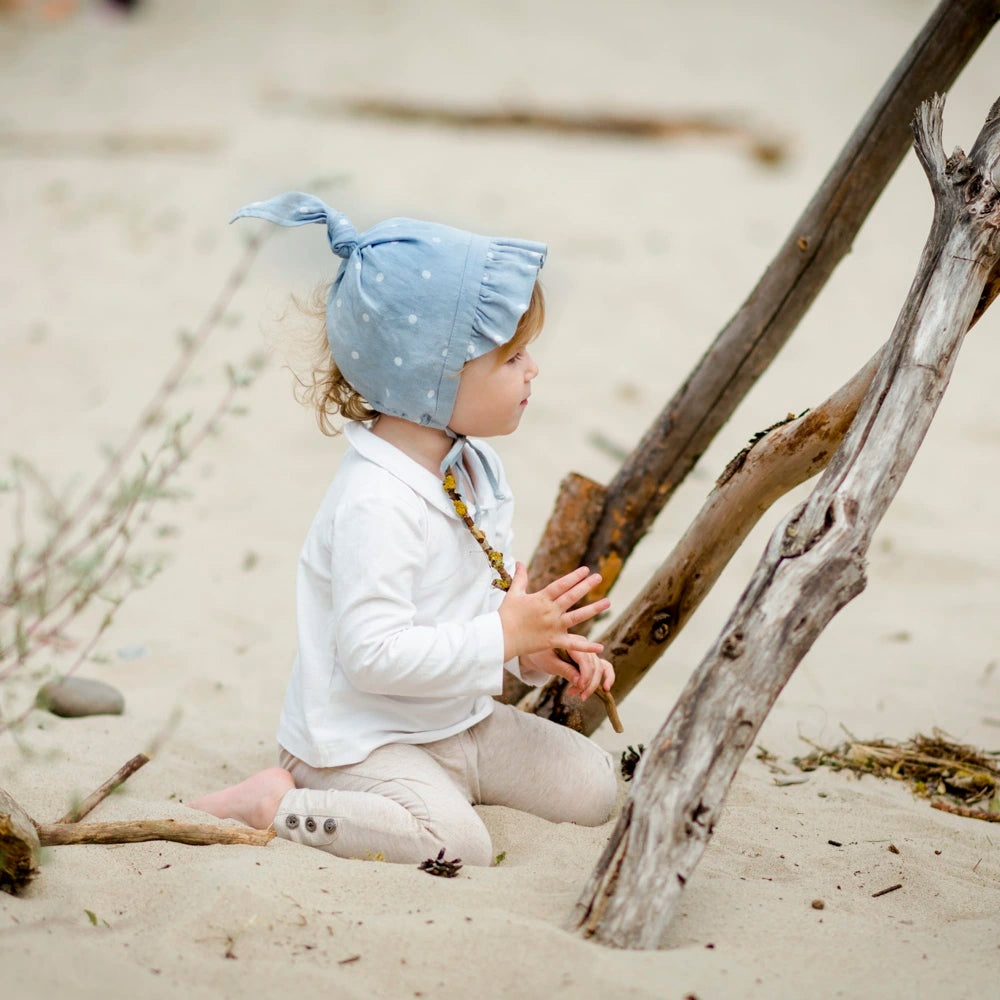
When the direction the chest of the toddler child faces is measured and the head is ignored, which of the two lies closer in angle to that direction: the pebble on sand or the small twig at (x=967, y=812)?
the small twig

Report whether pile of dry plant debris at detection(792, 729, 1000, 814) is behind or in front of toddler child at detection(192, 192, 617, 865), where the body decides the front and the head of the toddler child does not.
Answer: in front

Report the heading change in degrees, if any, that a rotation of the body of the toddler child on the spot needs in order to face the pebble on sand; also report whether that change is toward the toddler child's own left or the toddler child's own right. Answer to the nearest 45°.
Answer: approximately 135° to the toddler child's own left

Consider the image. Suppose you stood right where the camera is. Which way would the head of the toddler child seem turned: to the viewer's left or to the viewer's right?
to the viewer's right

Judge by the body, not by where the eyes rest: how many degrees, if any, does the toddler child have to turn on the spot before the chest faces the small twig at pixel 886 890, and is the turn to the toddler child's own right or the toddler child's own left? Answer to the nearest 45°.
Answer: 0° — they already face it

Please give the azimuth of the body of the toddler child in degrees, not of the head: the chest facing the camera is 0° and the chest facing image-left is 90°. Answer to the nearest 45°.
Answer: approximately 270°

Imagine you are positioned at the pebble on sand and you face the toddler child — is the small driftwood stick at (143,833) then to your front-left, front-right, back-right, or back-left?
front-right
